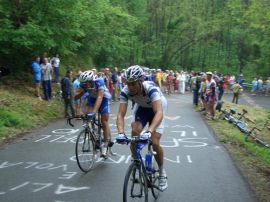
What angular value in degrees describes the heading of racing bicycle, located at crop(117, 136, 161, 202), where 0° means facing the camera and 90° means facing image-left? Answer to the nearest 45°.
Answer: approximately 45°

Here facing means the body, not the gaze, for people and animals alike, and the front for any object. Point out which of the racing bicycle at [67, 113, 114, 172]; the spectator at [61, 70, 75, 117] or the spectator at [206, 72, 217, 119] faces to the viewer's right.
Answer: the spectator at [61, 70, 75, 117]

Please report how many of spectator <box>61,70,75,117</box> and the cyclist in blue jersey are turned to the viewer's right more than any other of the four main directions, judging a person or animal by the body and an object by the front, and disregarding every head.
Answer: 1

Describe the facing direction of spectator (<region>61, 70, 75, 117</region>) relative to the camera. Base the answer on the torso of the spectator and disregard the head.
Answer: to the viewer's right

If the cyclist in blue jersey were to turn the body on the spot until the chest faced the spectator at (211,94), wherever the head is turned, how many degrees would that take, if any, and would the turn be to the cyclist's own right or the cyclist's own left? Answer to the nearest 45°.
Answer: approximately 180°

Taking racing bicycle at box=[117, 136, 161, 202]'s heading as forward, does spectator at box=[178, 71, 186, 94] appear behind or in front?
behind

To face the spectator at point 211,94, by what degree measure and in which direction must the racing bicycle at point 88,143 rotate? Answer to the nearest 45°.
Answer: approximately 180°

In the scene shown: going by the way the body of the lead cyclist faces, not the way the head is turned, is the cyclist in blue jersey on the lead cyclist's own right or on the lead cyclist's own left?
on the lead cyclist's own right
